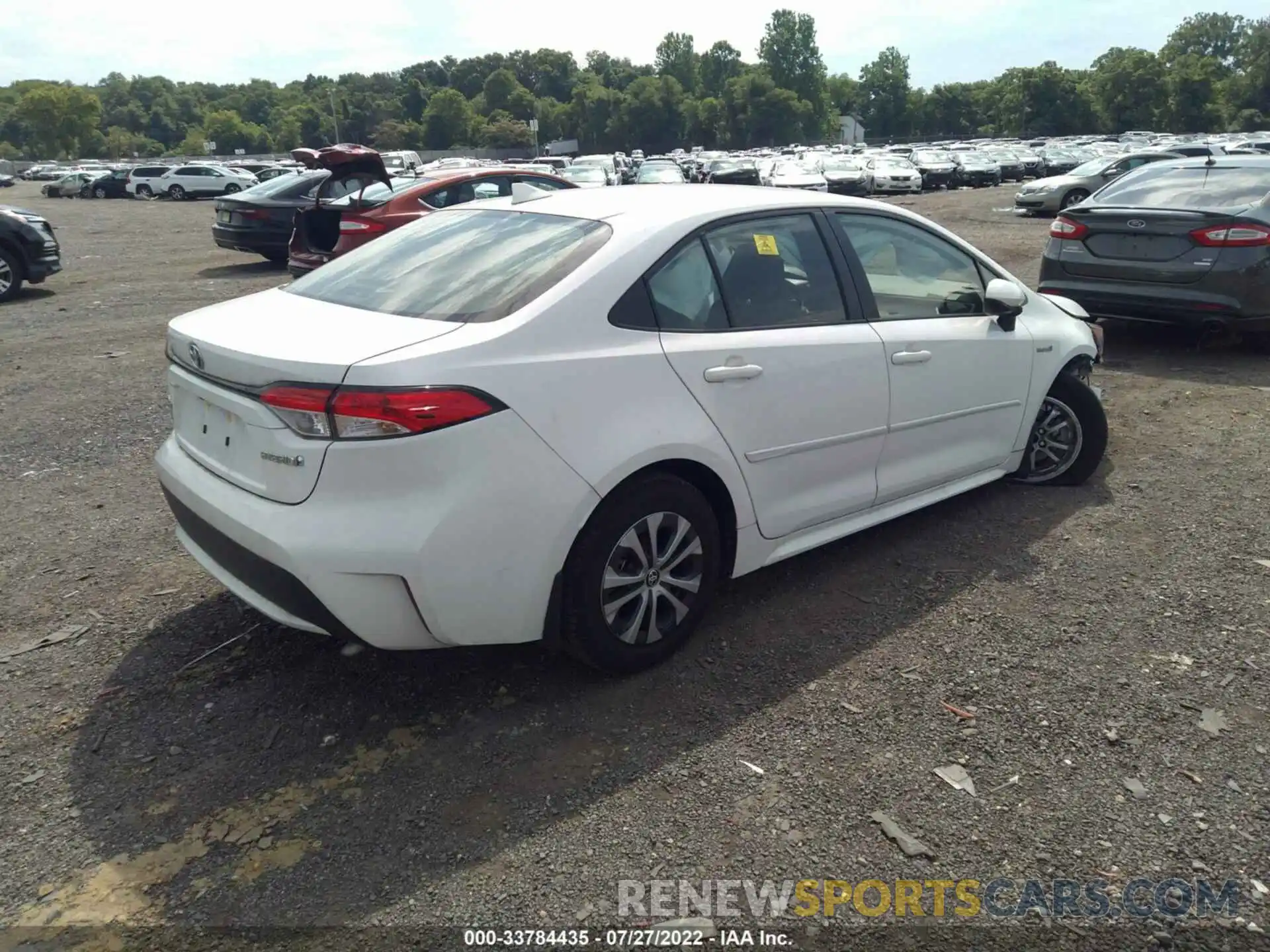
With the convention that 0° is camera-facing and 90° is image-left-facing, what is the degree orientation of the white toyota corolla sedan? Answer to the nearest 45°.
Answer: approximately 225°

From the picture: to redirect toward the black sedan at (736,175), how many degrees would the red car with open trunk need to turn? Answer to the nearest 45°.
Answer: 0° — it already faces it

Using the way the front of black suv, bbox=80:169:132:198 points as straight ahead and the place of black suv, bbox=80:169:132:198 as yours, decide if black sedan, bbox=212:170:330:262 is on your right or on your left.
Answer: on your left

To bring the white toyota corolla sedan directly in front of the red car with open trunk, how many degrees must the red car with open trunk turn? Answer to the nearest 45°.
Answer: approximately 135° to its right

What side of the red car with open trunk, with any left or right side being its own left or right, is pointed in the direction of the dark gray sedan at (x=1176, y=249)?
right

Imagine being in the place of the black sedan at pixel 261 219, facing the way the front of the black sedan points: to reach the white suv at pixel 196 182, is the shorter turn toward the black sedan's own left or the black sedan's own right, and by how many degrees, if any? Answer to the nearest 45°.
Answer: approximately 45° to the black sedan's own left

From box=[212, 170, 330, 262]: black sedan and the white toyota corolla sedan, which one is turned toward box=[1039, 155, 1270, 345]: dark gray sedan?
the white toyota corolla sedan

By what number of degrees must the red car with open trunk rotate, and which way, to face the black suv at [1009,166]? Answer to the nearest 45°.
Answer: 0° — it already faces it

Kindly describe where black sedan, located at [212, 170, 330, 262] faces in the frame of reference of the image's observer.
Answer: facing away from the viewer and to the right of the viewer

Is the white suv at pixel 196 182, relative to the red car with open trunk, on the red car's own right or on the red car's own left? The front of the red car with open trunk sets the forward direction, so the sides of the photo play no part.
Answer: on the red car's own left

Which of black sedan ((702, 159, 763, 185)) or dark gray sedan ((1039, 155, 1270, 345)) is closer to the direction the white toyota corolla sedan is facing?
the dark gray sedan

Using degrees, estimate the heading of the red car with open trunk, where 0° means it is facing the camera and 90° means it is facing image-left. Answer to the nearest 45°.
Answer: approximately 225°

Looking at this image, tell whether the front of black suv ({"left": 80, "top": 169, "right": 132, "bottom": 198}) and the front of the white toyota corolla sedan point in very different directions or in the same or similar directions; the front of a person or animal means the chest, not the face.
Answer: very different directions
